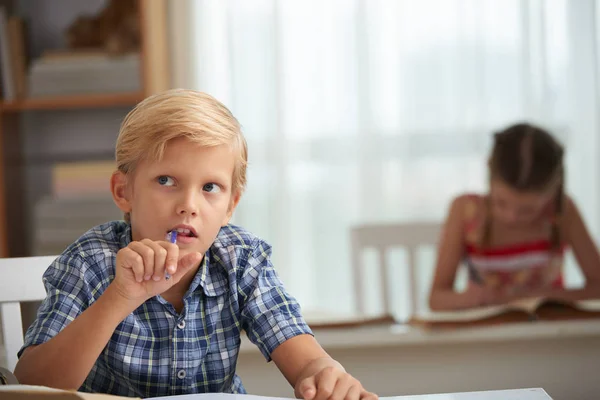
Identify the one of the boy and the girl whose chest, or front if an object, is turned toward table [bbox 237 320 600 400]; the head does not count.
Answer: the girl

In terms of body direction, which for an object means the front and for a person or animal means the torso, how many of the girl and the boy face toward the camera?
2

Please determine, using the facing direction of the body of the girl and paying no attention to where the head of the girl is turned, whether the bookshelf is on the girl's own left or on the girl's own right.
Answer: on the girl's own right

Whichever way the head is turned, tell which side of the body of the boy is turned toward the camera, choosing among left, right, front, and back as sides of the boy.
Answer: front

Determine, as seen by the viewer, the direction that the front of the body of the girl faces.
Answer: toward the camera

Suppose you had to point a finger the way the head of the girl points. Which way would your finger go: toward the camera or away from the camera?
toward the camera

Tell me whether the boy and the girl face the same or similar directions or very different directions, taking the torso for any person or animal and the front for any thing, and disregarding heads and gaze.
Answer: same or similar directions

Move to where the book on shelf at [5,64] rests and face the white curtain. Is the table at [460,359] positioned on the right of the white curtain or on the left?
right

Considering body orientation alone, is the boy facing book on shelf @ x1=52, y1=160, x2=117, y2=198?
no

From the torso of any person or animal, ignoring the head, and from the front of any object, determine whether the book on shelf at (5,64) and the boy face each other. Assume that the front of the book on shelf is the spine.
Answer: no

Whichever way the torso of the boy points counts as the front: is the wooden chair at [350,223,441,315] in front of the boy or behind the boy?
behind

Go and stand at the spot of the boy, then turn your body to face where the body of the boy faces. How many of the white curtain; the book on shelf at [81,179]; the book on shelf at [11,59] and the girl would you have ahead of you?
0
